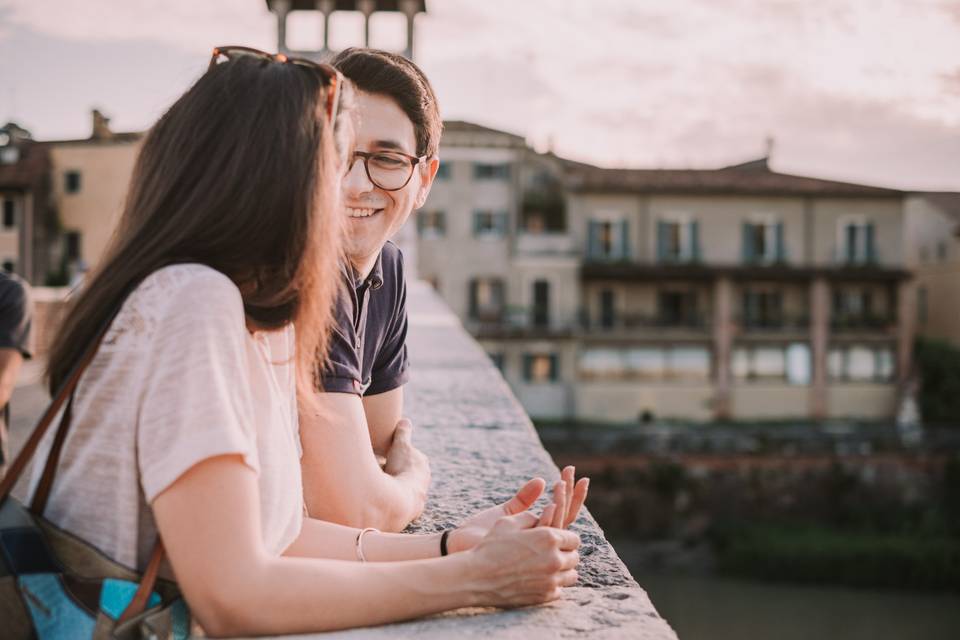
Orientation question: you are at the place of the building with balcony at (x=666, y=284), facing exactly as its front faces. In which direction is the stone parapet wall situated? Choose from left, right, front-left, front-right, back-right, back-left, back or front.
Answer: front

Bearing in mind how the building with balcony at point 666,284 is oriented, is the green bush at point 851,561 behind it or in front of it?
in front

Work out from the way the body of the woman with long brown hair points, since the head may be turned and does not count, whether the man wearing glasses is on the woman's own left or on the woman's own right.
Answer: on the woman's own left

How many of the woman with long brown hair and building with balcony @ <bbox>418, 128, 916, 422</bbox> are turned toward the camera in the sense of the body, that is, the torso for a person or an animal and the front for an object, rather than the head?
1

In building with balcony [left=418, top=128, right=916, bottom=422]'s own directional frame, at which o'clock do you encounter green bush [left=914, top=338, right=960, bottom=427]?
The green bush is roughly at 9 o'clock from the building with balcony.

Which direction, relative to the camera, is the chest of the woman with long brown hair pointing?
to the viewer's right

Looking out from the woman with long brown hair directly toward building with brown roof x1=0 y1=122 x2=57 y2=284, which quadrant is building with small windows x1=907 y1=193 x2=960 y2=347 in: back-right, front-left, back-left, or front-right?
front-right

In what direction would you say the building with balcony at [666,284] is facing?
toward the camera

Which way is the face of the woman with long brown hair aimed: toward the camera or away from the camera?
away from the camera

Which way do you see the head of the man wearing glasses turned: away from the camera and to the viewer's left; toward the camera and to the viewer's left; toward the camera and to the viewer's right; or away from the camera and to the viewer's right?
toward the camera and to the viewer's left

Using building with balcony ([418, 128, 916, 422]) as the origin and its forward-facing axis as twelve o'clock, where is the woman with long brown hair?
The woman with long brown hair is roughly at 12 o'clock from the building with balcony.

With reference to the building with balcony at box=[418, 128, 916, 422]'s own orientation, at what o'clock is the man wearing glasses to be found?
The man wearing glasses is roughly at 12 o'clock from the building with balcony.
